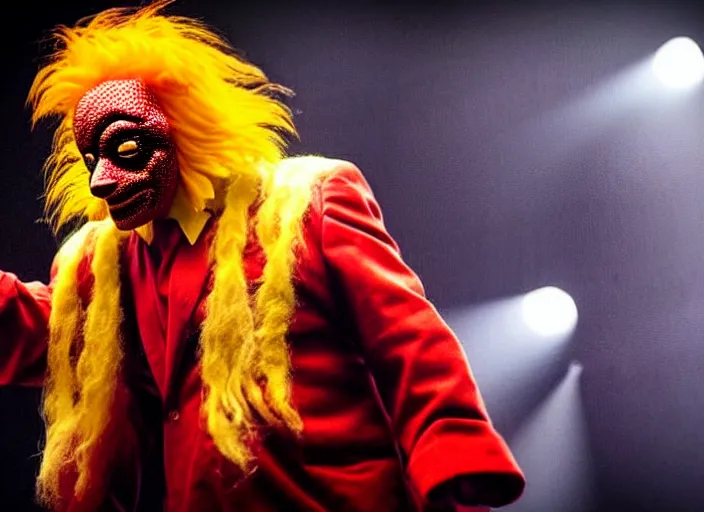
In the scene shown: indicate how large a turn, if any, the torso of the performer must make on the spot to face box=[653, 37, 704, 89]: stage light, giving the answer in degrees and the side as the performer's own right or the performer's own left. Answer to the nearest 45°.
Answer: approximately 180°

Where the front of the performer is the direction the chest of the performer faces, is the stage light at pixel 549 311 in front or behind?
behind

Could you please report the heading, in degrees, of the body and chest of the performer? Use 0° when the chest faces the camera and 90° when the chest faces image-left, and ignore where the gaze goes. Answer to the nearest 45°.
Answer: approximately 45°

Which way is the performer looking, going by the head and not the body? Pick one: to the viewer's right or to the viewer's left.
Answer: to the viewer's left
